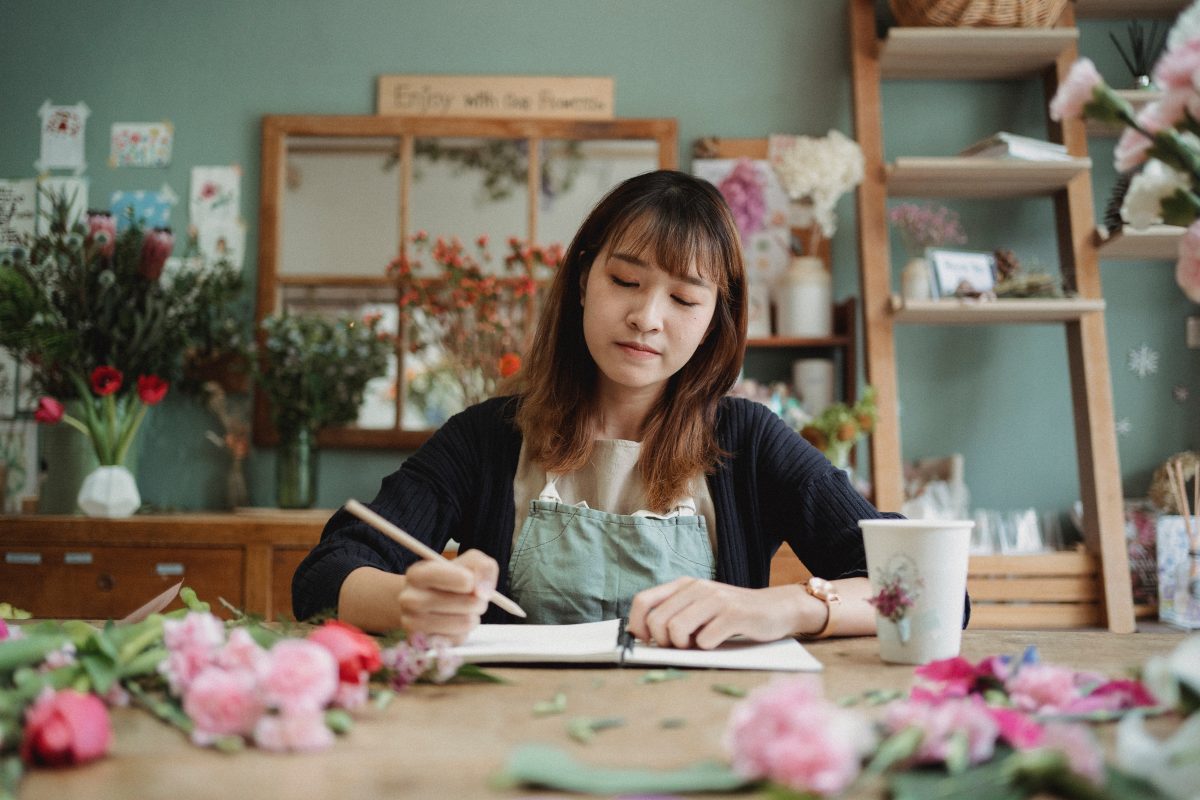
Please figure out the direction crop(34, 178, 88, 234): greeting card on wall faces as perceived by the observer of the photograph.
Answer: facing the viewer

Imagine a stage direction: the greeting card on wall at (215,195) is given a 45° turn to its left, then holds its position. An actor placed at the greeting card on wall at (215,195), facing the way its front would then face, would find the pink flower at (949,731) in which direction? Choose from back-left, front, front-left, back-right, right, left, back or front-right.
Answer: front-right

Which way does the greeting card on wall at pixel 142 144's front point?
toward the camera

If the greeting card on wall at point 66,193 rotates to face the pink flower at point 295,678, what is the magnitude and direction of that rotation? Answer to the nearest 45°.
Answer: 0° — it already faces it

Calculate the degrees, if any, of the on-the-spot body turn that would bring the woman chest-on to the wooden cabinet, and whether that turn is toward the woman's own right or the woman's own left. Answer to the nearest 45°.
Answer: approximately 135° to the woman's own right

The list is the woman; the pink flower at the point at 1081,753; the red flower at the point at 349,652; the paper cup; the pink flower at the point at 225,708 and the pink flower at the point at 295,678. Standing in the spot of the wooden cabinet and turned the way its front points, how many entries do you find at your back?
0

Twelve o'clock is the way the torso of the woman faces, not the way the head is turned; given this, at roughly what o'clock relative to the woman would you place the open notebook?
The open notebook is roughly at 12 o'clock from the woman.

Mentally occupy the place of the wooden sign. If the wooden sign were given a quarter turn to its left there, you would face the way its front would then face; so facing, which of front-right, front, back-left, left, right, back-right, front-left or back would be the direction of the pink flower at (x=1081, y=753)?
right

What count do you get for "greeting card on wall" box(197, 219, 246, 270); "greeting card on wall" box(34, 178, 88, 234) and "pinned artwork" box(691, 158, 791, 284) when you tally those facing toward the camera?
3

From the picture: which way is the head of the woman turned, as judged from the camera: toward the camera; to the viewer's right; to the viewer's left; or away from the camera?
toward the camera

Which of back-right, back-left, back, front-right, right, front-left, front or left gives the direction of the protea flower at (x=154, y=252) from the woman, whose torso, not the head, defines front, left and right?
back-right

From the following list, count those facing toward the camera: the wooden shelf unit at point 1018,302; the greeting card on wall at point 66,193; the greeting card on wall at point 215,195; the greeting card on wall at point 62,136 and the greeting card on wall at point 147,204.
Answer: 5

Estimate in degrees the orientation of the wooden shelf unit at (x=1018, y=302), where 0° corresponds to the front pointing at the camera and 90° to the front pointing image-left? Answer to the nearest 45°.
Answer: approximately 0°

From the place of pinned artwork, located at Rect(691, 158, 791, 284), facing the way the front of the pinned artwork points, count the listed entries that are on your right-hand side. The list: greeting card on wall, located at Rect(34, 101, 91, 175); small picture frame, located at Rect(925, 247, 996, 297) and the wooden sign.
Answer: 2

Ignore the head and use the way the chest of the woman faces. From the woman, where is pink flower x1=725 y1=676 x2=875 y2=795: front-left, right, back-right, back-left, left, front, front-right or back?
front

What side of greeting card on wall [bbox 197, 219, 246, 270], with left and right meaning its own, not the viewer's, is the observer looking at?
front
